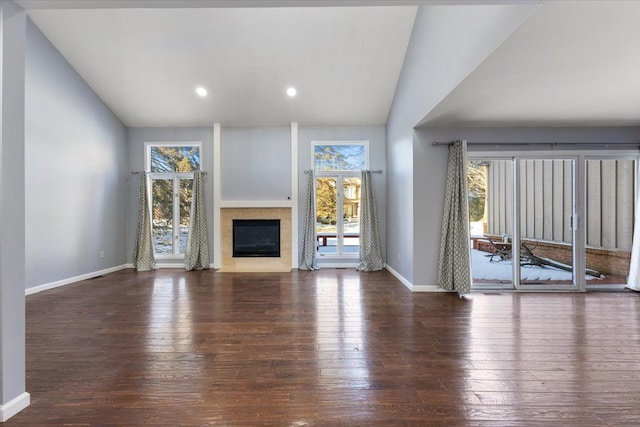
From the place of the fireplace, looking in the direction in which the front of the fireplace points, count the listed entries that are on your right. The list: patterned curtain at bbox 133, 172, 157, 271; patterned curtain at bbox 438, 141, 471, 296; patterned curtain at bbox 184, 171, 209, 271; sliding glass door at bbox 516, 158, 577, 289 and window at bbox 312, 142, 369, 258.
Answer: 2

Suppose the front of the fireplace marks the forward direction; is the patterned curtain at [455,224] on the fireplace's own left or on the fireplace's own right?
on the fireplace's own left

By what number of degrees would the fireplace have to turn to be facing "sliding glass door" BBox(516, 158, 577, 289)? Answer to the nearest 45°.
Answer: approximately 45° to its left

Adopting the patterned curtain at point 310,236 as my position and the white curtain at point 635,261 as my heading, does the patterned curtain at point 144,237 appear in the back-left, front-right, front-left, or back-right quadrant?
back-right

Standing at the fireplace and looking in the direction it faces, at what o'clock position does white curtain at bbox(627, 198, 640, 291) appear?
The white curtain is roughly at 10 o'clock from the fireplace.

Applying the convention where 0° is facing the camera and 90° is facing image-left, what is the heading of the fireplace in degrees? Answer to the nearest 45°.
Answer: approximately 0°

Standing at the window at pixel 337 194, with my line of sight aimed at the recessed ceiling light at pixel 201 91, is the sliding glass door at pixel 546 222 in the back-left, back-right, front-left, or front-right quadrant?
back-left

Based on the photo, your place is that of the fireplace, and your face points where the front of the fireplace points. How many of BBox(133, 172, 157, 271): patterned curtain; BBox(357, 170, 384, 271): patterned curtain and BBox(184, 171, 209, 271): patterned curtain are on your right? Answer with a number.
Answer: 2

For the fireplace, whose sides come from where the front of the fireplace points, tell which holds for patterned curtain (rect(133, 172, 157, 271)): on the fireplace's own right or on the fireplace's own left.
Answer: on the fireplace's own right

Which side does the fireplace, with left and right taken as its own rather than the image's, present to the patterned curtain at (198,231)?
right

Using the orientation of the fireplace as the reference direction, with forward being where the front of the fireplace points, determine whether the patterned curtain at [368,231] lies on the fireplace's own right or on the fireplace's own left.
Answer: on the fireplace's own left

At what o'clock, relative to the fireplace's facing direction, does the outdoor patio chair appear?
The outdoor patio chair is roughly at 10 o'clock from the fireplace.
